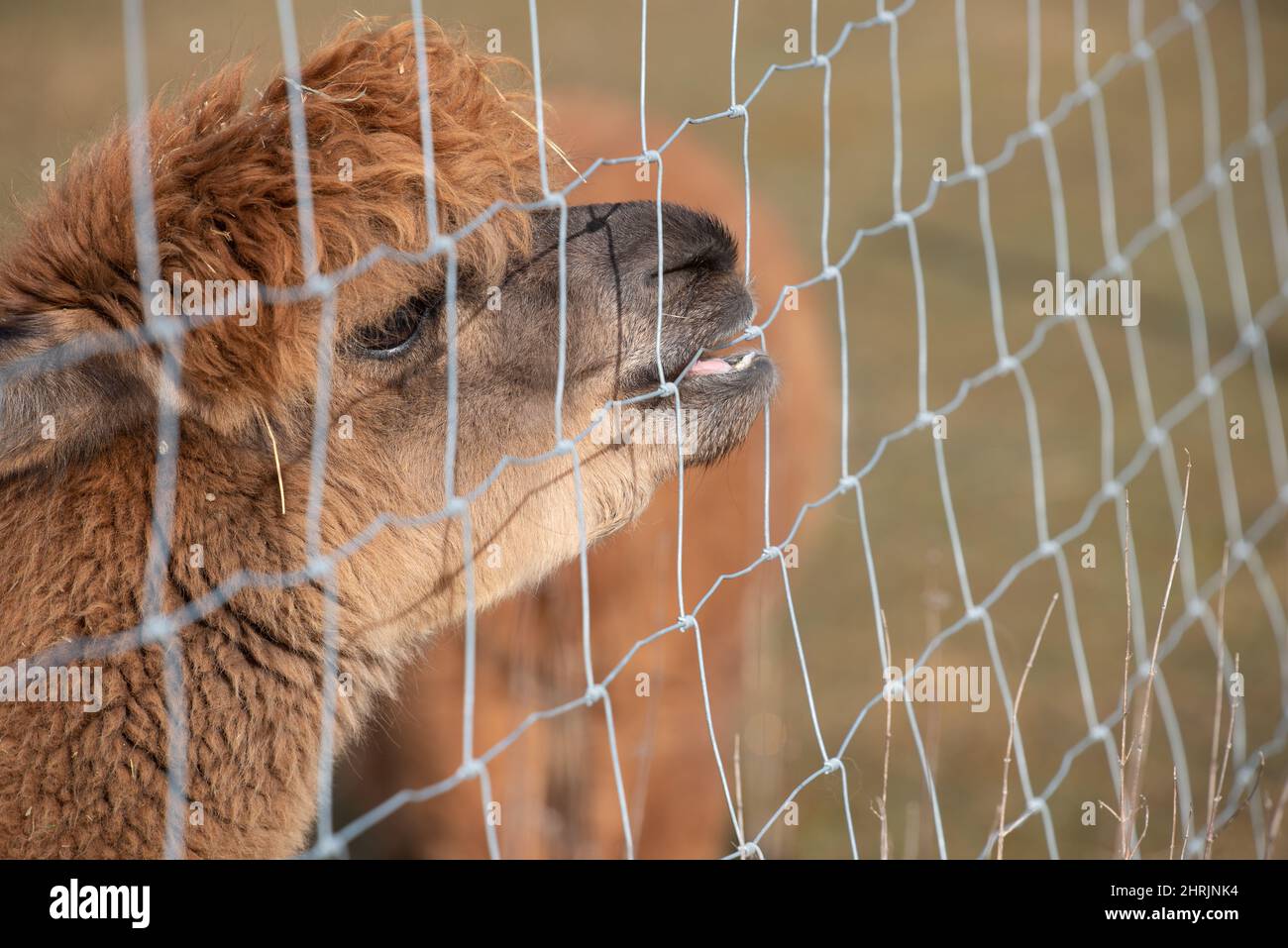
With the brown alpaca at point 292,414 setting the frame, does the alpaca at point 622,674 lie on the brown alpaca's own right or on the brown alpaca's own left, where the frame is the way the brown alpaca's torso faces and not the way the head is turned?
on the brown alpaca's own left

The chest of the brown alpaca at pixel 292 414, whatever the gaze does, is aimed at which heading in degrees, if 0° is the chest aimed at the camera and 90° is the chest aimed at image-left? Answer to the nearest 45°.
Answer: approximately 270°
